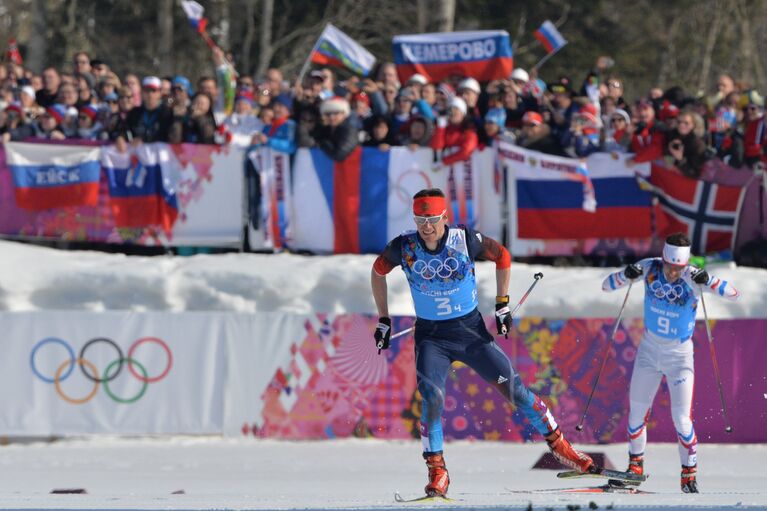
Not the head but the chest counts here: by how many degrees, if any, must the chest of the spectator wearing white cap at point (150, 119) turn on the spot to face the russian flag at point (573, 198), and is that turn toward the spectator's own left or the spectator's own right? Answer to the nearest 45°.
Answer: approximately 90° to the spectator's own left

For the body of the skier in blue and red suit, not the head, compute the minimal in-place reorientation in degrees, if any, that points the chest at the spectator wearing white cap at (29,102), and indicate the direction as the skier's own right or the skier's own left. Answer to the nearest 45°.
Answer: approximately 135° to the skier's own right

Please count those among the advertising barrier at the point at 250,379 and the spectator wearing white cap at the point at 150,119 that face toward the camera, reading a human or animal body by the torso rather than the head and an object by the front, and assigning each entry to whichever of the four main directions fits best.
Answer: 2

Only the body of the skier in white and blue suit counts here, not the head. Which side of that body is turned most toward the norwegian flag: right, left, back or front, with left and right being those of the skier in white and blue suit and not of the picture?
back

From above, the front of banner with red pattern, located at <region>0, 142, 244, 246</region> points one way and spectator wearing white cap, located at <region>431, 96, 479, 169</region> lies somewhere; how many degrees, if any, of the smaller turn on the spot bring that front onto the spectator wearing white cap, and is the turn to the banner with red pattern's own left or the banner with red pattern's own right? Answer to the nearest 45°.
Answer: approximately 90° to the banner with red pattern's own left

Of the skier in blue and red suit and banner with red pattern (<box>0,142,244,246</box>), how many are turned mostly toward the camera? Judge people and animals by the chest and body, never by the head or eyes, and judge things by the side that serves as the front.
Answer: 2

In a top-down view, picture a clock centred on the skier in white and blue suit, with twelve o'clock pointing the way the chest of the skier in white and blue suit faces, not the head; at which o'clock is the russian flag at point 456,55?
The russian flag is roughly at 5 o'clock from the skier in white and blue suit.

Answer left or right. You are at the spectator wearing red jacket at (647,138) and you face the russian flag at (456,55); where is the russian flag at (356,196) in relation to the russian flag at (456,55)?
left
